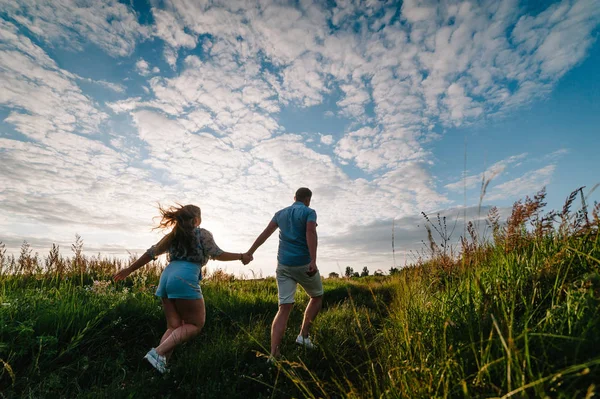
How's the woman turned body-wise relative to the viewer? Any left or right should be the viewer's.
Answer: facing away from the viewer and to the right of the viewer

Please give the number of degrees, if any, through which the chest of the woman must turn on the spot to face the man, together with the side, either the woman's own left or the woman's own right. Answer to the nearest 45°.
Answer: approximately 45° to the woman's own right
